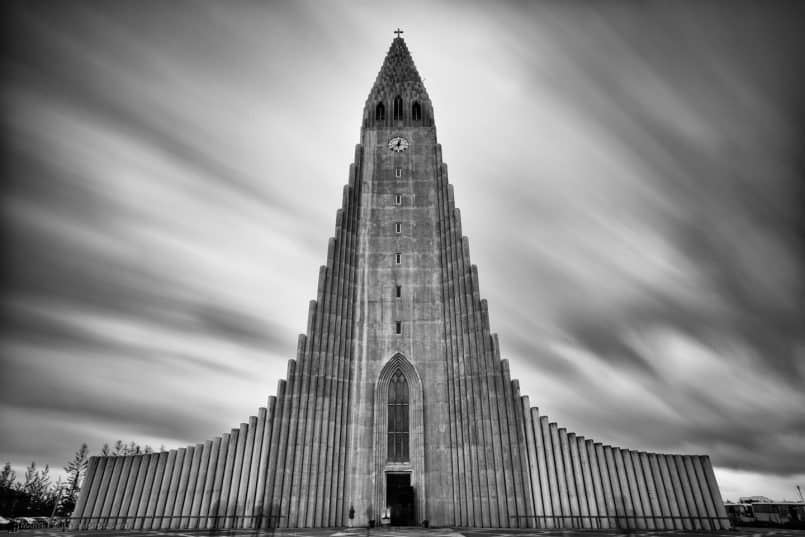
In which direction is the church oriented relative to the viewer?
toward the camera
